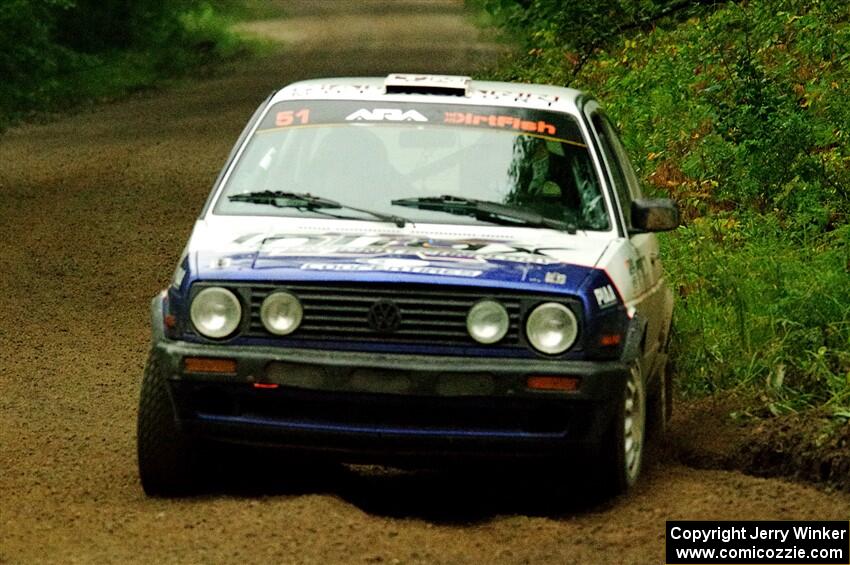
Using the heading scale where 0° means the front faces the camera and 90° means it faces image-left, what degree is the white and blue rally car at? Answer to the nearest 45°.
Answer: approximately 0°
